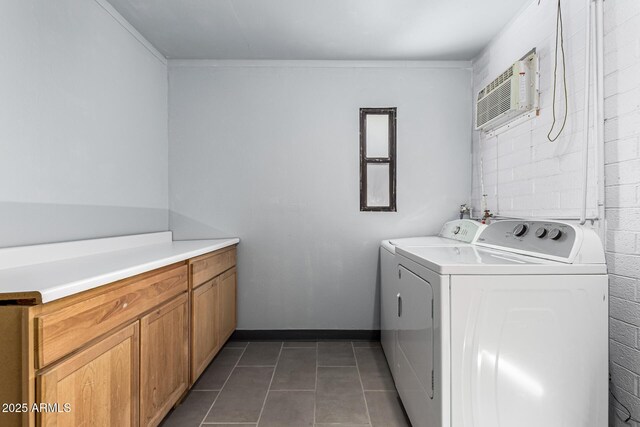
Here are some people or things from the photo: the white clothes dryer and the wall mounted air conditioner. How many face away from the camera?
0

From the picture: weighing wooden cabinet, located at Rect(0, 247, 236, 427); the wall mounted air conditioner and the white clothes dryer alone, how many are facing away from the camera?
0

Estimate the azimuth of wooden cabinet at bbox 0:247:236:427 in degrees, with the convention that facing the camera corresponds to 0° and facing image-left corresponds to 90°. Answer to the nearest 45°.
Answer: approximately 315°

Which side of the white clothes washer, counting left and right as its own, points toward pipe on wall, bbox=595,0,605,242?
left

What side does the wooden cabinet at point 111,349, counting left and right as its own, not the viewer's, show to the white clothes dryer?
front

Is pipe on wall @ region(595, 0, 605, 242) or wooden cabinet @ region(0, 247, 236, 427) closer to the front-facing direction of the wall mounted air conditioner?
the wooden cabinet

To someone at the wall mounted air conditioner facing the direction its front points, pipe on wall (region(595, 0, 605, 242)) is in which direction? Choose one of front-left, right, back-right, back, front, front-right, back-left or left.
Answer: left

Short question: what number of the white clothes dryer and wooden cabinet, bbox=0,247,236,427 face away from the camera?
0

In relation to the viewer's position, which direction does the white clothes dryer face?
facing the viewer and to the left of the viewer

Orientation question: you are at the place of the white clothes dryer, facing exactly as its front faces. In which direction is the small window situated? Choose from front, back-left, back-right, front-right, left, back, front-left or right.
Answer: right

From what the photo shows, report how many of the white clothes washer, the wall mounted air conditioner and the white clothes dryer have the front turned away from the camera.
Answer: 0

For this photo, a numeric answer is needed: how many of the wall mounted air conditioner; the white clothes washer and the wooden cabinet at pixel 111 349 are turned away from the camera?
0

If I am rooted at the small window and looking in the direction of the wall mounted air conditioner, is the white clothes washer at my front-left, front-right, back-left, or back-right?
front-right

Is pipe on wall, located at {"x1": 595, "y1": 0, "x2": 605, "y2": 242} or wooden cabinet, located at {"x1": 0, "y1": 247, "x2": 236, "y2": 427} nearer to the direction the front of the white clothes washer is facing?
the wooden cabinet

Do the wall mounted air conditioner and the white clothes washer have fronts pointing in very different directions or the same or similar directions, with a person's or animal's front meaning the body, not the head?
same or similar directions

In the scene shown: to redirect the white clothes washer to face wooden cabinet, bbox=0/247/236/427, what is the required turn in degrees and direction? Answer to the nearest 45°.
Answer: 0° — it already faces it
